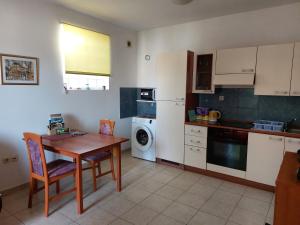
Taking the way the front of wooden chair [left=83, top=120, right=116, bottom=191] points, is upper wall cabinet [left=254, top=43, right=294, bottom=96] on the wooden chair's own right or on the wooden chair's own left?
on the wooden chair's own left

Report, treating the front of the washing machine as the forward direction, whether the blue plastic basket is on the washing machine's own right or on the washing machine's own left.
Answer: on the washing machine's own left

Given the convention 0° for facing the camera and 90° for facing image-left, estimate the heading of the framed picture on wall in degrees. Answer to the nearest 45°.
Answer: approximately 315°

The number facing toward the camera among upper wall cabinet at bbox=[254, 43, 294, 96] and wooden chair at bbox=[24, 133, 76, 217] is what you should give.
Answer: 1

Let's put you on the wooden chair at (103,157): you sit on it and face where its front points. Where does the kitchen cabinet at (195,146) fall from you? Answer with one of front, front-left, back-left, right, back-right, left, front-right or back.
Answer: back-left

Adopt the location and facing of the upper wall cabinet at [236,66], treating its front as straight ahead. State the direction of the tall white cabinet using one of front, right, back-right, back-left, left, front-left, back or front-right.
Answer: right

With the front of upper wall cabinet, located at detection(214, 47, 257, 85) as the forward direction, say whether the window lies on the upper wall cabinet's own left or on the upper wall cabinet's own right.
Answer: on the upper wall cabinet's own right
